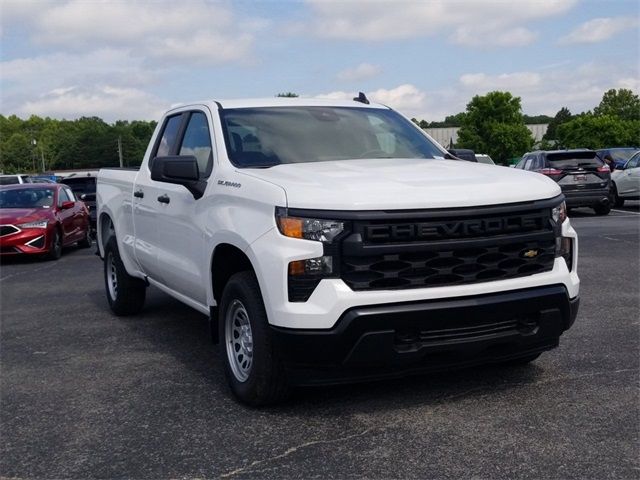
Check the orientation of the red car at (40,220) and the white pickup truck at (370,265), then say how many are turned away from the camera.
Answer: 0

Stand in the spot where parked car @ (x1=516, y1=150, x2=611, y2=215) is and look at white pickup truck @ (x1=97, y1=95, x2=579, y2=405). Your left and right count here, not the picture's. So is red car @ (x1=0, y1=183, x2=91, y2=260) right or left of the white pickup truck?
right

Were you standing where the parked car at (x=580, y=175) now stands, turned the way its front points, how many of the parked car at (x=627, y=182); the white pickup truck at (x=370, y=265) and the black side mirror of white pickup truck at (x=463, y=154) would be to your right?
1

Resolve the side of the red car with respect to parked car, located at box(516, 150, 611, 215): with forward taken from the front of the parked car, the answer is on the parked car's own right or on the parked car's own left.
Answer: on the parked car's own left

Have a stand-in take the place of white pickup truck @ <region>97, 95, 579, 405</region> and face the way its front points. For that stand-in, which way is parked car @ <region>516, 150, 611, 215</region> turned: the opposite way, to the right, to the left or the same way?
the opposite way

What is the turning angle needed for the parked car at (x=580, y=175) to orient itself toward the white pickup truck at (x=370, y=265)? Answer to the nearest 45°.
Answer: approximately 135° to its left

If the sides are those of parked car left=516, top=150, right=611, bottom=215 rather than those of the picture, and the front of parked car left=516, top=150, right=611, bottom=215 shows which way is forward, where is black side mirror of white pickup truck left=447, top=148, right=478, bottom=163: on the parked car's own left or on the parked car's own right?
on the parked car's own left

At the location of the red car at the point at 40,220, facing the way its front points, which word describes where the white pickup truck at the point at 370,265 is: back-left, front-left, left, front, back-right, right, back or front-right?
front-left

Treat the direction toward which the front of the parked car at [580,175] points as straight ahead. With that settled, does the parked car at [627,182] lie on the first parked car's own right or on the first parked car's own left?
on the first parked car's own right

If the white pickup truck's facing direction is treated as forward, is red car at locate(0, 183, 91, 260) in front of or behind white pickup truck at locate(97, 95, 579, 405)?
behind

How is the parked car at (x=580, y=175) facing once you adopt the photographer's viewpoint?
facing away from the viewer and to the left of the viewer

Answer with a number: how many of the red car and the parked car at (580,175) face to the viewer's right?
0

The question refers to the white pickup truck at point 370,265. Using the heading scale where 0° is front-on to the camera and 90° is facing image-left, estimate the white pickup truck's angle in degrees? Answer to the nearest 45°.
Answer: approximately 315°
